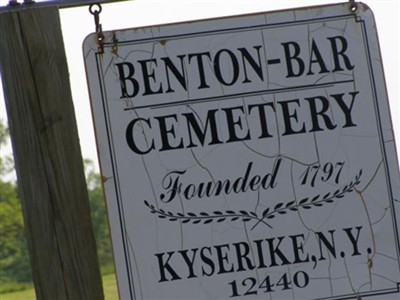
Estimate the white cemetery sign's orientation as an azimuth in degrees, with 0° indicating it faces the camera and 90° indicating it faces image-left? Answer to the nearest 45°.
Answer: approximately 0°
